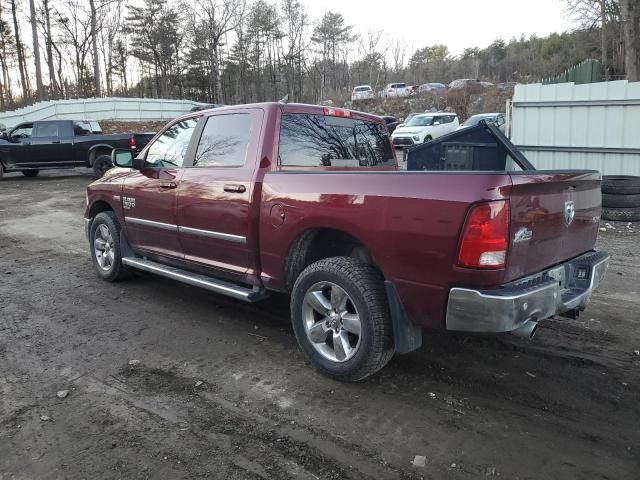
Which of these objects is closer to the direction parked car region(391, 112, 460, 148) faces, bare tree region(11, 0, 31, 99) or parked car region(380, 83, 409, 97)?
the bare tree

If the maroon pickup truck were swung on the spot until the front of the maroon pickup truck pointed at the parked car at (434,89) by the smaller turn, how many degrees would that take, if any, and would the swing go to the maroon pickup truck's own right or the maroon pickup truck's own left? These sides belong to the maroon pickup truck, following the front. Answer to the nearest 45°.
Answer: approximately 45° to the maroon pickup truck's own right

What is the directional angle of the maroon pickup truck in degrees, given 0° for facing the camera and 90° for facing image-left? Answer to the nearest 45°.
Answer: approximately 135°

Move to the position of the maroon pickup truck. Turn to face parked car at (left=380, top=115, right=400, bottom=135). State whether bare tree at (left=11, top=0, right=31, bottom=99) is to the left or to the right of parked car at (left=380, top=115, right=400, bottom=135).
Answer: left

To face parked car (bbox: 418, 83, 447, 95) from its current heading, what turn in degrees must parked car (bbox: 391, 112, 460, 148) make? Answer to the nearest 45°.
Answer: approximately 135° to its right

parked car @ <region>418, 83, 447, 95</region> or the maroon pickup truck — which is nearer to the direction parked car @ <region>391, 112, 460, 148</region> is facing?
the maroon pickup truck

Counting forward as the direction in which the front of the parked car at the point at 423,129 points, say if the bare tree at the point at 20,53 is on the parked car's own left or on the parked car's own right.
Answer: on the parked car's own right

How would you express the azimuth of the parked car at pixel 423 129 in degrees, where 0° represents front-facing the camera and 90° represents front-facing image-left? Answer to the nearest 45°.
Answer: approximately 45°
